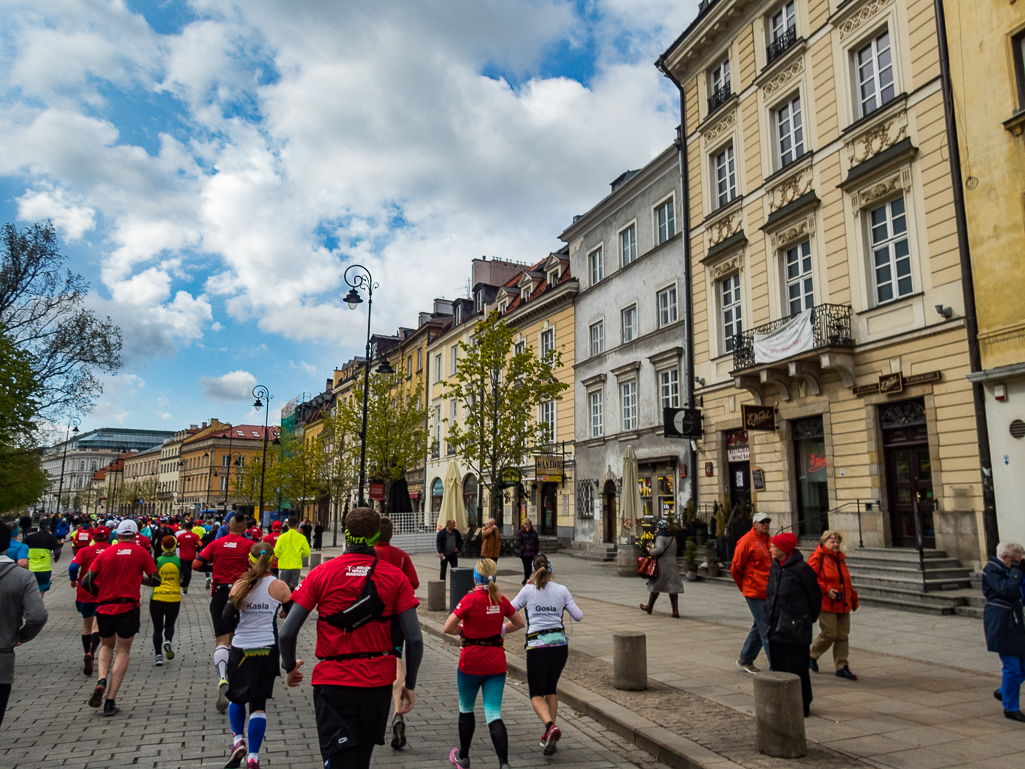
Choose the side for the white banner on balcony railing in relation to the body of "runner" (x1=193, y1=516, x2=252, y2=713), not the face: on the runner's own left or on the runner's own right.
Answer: on the runner's own right

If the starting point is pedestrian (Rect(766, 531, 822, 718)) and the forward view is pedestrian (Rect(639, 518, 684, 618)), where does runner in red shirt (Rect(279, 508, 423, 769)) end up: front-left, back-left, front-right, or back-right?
back-left

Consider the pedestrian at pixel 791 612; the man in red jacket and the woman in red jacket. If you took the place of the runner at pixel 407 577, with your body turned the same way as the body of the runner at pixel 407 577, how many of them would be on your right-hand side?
3

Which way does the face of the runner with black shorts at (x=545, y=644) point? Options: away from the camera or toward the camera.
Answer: away from the camera

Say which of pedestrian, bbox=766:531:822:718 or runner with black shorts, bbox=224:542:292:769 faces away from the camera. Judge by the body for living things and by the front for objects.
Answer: the runner with black shorts

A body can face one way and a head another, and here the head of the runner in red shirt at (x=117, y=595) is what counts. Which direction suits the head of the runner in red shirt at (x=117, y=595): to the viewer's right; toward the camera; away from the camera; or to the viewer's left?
away from the camera

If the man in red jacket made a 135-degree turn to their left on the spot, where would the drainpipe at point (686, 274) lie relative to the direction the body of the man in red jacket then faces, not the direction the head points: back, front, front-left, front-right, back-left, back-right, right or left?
front

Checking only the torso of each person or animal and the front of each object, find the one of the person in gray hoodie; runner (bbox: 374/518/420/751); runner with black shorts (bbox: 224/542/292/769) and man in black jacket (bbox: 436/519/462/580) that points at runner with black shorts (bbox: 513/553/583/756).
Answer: the man in black jacket

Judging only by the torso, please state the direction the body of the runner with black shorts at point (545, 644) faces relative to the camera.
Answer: away from the camera

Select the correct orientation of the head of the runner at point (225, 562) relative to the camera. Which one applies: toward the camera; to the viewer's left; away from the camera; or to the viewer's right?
away from the camera

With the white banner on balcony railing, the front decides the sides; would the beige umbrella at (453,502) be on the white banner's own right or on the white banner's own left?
on the white banner's own right
